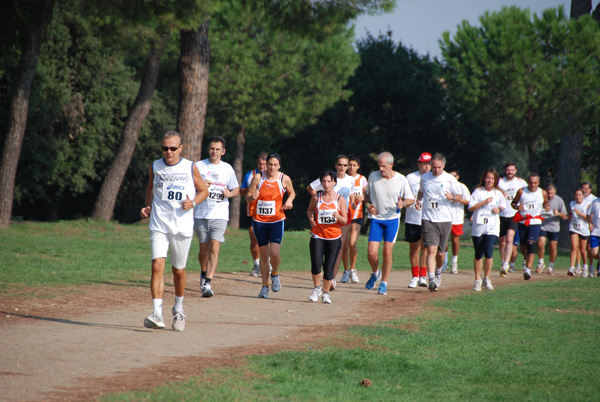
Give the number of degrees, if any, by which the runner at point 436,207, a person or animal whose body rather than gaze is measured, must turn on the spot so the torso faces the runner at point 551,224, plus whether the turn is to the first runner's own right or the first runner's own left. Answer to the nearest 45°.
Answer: approximately 135° to the first runner's own left

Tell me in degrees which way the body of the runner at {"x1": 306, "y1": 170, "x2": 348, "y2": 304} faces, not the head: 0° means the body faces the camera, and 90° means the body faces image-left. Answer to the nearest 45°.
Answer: approximately 0°

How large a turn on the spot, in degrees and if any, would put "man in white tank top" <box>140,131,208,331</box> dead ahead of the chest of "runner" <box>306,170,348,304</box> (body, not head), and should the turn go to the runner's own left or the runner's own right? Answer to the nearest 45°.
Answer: approximately 45° to the runner's own right

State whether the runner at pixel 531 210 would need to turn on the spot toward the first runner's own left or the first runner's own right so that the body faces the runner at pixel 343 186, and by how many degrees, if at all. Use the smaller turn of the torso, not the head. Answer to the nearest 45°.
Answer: approximately 45° to the first runner's own right

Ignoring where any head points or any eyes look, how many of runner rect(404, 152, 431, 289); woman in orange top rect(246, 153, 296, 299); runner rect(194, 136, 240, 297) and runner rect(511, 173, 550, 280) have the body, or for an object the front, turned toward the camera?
4

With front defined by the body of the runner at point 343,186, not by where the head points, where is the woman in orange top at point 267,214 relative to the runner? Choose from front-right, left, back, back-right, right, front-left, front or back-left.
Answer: front-right

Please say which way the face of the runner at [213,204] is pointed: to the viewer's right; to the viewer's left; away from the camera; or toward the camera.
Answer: toward the camera

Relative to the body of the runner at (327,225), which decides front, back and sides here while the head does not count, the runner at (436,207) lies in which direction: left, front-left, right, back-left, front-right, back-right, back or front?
back-left

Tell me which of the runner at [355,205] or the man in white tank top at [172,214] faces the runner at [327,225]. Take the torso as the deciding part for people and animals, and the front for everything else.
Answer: the runner at [355,205]

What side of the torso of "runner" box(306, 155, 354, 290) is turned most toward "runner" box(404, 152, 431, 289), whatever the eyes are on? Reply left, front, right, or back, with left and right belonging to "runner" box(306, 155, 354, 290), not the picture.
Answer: left

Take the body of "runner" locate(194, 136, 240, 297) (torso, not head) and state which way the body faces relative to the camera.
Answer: toward the camera

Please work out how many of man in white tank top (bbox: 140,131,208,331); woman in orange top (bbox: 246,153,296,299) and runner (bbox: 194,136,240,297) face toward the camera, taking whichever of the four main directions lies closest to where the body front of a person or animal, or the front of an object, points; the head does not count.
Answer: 3

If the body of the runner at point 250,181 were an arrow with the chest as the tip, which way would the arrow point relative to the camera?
toward the camera

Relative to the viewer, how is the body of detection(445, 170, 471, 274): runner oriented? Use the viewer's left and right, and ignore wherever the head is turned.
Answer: facing the viewer and to the left of the viewer
